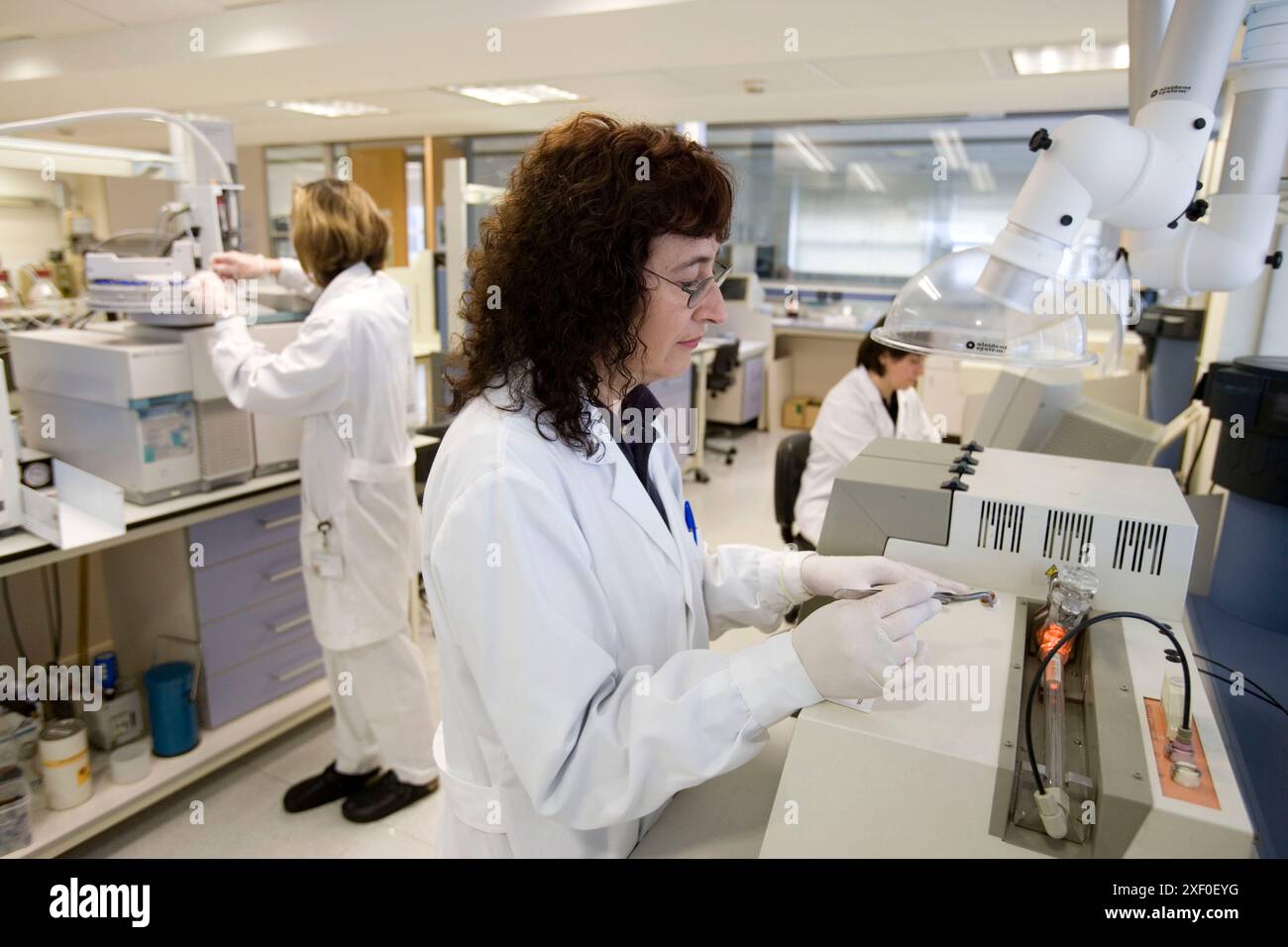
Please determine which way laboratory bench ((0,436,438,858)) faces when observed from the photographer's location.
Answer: facing the viewer and to the right of the viewer

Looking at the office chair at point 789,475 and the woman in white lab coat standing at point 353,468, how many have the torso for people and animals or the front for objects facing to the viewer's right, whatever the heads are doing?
1

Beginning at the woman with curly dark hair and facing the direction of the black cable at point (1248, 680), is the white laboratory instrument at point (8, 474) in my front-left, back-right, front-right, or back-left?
back-left

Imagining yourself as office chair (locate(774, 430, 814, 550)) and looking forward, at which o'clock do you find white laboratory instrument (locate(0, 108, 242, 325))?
The white laboratory instrument is roughly at 5 o'clock from the office chair.

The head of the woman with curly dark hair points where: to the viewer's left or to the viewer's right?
to the viewer's right

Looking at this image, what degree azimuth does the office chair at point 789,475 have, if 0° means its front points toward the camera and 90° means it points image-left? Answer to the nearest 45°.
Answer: approximately 270°

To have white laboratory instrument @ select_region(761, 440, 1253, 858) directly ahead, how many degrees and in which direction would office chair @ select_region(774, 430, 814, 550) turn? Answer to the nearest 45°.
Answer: approximately 90° to its right

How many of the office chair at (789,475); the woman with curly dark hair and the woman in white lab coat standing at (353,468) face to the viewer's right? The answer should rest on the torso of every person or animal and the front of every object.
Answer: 2

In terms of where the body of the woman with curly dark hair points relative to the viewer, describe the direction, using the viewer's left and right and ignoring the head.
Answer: facing to the right of the viewer

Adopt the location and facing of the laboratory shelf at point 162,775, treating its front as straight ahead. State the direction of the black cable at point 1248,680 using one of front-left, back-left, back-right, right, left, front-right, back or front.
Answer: front

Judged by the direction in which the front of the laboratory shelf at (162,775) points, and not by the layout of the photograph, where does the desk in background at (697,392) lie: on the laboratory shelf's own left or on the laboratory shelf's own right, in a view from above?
on the laboratory shelf's own left

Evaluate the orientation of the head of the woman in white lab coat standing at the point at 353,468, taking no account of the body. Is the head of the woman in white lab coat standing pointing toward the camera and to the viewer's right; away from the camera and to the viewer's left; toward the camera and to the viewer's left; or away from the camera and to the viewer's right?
away from the camera and to the viewer's left

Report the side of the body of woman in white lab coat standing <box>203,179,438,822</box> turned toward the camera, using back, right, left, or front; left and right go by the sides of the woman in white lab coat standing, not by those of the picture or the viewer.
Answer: left

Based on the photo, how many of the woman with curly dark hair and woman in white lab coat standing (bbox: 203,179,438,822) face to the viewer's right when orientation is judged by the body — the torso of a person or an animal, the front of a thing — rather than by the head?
1
